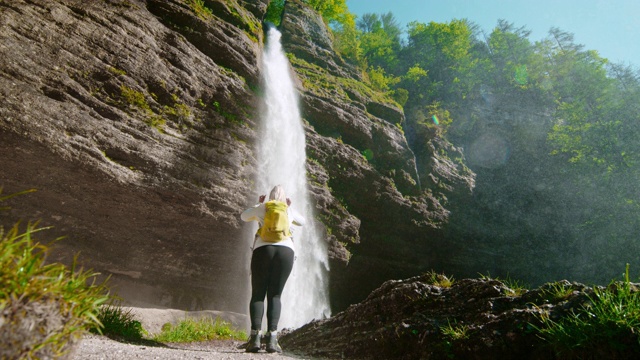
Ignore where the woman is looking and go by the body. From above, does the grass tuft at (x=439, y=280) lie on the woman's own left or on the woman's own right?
on the woman's own right

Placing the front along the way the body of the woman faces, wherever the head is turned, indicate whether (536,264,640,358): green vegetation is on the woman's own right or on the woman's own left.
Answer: on the woman's own right

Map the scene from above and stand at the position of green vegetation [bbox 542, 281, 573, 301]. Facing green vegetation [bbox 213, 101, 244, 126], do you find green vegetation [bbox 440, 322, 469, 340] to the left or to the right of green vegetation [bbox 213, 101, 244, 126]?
left

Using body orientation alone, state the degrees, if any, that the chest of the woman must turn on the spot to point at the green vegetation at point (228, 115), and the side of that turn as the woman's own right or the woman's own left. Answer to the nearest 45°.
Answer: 0° — they already face it

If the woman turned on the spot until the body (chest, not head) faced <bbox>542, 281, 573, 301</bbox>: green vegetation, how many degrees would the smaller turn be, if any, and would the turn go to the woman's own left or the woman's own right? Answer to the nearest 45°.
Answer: approximately 90° to the woman's own right

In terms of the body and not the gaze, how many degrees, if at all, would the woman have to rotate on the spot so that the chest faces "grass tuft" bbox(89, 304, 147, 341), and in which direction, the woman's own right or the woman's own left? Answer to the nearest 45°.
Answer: approximately 45° to the woman's own left

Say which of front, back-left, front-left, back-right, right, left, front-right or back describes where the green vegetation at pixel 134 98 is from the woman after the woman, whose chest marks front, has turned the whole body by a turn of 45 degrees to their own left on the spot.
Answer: front

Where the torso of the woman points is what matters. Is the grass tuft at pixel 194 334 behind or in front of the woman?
in front

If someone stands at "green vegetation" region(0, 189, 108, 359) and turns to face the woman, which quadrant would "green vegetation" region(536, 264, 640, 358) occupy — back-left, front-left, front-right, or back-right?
front-right

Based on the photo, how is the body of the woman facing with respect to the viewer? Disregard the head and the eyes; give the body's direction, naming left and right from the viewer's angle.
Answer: facing away from the viewer

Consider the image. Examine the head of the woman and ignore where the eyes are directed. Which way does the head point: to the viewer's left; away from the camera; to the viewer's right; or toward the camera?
away from the camera

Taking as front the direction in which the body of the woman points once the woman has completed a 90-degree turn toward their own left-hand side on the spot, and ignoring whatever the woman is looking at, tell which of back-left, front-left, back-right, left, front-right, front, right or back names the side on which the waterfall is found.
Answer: right

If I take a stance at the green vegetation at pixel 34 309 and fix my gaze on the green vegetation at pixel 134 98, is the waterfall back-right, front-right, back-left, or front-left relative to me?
front-right
